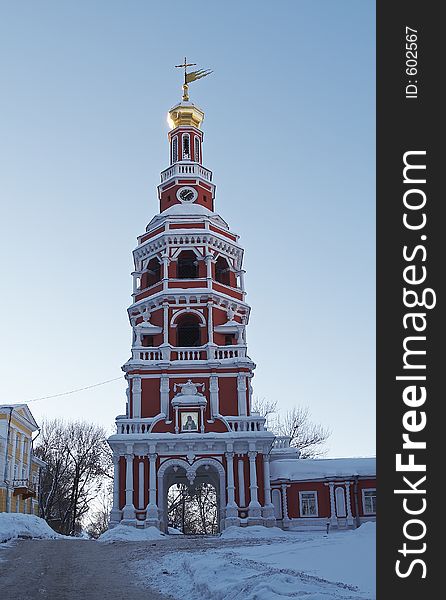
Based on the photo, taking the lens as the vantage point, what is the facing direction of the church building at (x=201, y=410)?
facing the viewer
